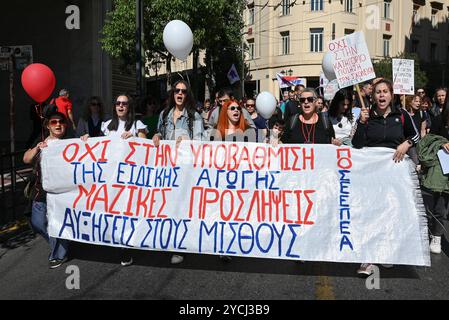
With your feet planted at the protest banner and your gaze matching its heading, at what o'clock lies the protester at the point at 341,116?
The protester is roughly at 7 o'clock from the protest banner.

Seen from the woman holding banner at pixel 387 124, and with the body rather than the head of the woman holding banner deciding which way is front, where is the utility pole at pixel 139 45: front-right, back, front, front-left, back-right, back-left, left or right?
back-right

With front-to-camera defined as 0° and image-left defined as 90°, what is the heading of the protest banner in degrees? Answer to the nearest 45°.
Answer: approximately 0°

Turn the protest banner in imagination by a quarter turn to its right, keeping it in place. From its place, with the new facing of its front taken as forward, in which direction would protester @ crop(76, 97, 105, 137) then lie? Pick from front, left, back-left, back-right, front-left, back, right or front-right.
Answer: front-right
